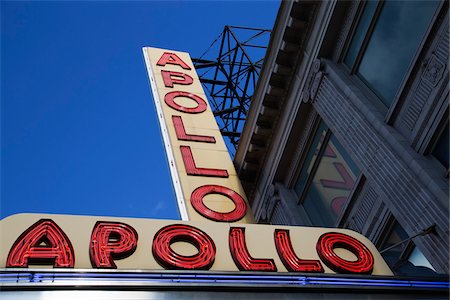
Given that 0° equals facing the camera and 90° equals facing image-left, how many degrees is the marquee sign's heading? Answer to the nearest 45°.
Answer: approximately 0°
